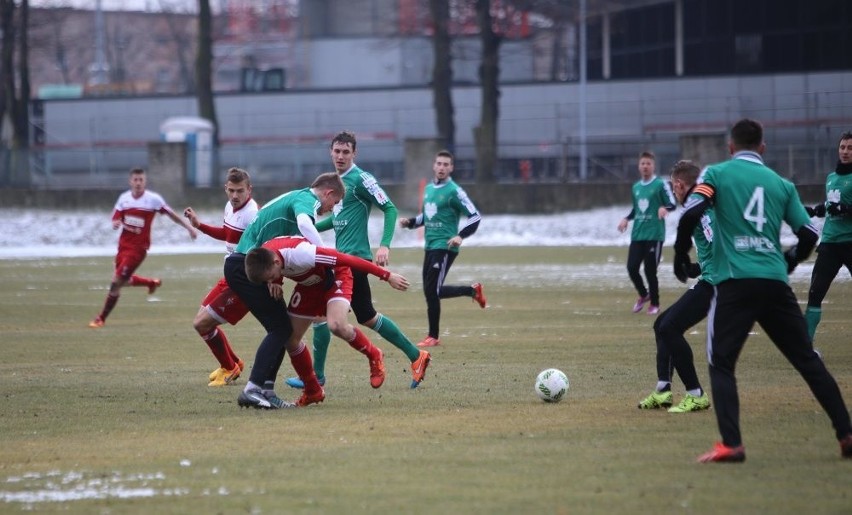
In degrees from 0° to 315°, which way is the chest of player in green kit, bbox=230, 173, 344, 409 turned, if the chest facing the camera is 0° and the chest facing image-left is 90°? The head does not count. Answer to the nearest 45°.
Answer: approximately 270°

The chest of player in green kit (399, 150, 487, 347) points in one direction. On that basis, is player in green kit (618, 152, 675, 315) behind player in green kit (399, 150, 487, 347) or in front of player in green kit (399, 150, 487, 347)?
behind

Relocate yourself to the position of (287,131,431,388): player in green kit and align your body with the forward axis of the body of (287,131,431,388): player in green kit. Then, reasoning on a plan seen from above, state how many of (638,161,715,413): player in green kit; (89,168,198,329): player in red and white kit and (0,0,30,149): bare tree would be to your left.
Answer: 1

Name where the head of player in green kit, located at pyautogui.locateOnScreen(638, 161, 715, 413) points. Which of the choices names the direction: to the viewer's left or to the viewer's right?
to the viewer's left

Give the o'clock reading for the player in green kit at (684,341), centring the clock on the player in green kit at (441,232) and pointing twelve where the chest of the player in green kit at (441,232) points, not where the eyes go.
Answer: the player in green kit at (684,341) is roughly at 10 o'clock from the player in green kit at (441,232).

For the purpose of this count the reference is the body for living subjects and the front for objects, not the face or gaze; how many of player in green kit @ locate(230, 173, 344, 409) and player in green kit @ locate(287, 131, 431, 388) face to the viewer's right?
1

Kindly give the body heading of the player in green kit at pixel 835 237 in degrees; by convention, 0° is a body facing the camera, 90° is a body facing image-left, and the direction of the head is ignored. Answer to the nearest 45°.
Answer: approximately 45°

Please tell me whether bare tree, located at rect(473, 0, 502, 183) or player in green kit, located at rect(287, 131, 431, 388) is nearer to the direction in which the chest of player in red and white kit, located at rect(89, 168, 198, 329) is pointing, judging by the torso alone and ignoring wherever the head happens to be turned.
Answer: the player in green kit

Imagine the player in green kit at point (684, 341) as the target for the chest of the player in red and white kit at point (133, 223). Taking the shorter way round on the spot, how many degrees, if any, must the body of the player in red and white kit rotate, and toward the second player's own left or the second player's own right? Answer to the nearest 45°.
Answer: approximately 45° to the second player's own left

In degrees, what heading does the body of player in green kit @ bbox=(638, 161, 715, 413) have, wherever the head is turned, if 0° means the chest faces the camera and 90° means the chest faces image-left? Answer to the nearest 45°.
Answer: approximately 90°

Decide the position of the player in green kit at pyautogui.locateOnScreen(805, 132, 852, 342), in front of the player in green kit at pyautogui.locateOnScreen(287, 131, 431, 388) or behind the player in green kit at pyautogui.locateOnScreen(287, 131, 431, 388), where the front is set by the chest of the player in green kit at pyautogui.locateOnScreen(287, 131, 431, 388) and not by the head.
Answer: behind

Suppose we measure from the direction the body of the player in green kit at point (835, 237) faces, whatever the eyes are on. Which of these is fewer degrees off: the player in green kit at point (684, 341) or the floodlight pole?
the player in green kit

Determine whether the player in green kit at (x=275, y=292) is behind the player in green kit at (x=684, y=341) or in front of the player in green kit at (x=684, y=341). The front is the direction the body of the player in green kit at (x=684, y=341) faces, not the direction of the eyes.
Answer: in front

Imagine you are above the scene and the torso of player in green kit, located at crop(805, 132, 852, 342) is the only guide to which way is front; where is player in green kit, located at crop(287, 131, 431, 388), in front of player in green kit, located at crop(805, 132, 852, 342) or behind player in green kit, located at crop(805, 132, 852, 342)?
in front
